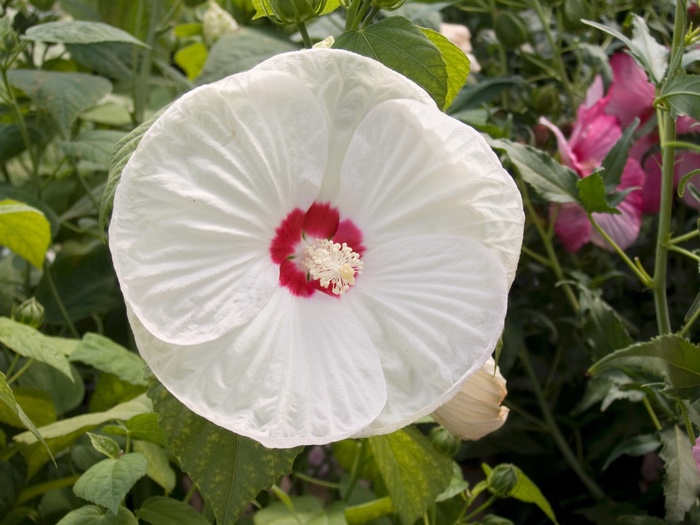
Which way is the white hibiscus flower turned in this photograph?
toward the camera
